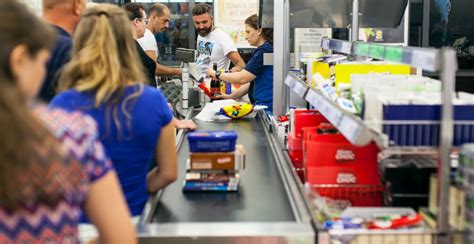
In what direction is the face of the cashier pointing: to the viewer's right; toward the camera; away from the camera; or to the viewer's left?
to the viewer's left

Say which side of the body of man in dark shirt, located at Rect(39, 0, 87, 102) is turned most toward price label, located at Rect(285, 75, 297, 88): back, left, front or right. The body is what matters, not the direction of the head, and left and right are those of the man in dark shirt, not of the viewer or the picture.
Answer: front

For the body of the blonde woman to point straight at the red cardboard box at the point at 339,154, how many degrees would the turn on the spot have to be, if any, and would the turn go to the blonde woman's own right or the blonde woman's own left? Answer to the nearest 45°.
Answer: approximately 90° to the blonde woman's own right

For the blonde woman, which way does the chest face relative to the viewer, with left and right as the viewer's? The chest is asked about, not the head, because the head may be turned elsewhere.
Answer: facing away from the viewer

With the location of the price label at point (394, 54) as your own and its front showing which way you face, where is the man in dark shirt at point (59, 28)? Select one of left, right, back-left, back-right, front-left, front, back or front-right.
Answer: front-right

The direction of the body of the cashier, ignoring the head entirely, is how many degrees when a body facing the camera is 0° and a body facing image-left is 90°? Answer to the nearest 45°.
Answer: approximately 90°

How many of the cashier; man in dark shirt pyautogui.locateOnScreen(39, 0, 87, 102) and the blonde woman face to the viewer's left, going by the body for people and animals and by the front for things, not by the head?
1

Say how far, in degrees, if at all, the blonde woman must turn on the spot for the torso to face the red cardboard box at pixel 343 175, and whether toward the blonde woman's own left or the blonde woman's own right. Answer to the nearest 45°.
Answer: approximately 90° to the blonde woman's own right

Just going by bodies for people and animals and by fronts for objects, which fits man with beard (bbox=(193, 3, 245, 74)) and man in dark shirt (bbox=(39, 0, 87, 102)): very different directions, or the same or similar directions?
very different directions
